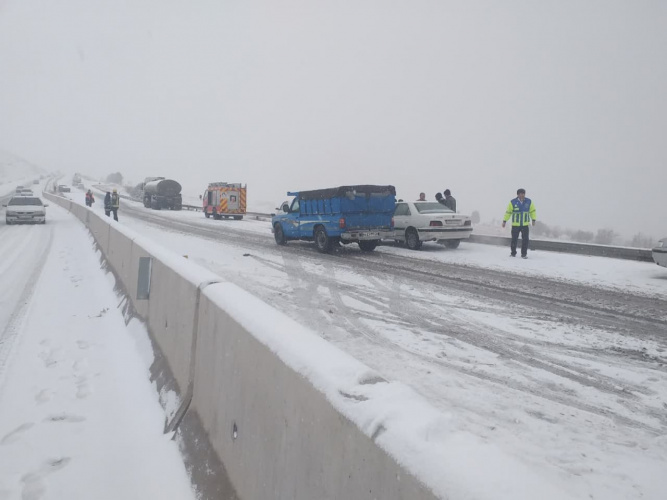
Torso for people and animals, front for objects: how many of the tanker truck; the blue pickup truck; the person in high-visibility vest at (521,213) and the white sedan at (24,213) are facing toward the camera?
2

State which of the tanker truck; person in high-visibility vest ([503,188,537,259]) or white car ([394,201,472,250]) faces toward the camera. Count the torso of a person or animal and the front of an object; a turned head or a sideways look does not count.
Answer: the person in high-visibility vest

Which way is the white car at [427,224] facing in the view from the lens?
facing away from the viewer and to the left of the viewer

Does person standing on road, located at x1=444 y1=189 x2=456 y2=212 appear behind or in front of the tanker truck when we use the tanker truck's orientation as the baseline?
behind

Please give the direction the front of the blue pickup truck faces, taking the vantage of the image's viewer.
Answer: facing away from the viewer and to the left of the viewer

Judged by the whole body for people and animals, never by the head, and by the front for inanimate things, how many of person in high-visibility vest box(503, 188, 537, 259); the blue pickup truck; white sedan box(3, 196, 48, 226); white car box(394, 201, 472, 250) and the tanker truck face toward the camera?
2

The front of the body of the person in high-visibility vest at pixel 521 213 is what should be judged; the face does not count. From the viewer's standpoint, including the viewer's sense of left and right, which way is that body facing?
facing the viewer

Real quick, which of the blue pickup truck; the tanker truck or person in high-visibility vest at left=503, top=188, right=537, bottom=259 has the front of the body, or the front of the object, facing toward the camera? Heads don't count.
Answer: the person in high-visibility vest
